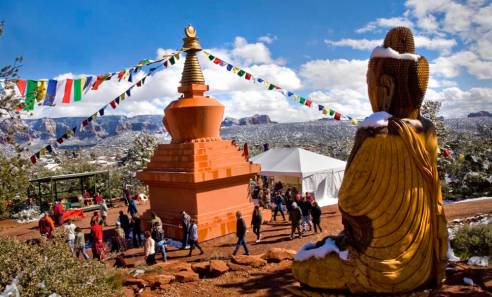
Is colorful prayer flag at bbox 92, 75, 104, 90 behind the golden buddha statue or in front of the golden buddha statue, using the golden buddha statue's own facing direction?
in front

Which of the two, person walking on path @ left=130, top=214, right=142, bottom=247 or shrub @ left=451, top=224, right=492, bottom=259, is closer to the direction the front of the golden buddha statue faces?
the person walking on path

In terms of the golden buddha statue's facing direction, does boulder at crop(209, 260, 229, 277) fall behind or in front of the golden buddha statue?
in front

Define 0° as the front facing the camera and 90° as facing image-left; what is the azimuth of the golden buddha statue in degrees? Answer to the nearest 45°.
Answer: approximately 135°

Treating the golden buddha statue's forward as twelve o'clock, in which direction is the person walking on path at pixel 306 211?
The person walking on path is roughly at 1 o'clock from the golden buddha statue.

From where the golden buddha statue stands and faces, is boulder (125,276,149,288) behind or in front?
in front

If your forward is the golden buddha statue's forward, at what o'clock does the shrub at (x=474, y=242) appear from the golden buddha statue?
The shrub is roughly at 2 o'clock from the golden buddha statue.

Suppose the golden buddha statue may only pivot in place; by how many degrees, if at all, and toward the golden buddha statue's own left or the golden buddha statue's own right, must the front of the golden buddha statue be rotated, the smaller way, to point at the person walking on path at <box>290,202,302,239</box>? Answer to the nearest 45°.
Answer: approximately 45° to the golden buddha statue's own right

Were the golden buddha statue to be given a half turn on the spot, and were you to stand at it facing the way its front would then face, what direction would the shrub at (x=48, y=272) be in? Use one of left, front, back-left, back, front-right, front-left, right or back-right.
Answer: back-right
